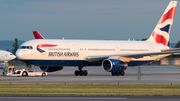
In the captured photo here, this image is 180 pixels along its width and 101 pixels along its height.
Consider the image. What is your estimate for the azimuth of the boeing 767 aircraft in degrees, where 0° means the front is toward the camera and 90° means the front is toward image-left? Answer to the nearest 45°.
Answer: approximately 45°
